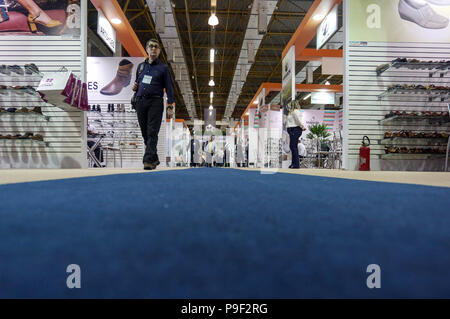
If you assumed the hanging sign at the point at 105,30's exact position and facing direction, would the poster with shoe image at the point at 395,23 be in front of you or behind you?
in front

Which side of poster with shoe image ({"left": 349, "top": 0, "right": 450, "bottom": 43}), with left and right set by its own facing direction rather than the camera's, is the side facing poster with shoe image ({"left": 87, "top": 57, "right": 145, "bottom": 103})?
right

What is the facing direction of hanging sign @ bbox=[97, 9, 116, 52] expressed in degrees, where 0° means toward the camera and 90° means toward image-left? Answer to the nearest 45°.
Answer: approximately 315°

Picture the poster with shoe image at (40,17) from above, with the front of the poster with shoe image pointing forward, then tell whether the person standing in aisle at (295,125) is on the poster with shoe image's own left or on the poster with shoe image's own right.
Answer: on the poster with shoe image's own left

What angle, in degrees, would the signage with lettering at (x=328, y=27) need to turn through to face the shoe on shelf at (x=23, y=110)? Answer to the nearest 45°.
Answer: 0° — it already faces it

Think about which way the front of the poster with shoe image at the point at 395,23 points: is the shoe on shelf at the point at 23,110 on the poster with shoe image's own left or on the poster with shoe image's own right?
on the poster with shoe image's own right

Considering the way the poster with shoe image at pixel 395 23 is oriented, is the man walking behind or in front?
in front
